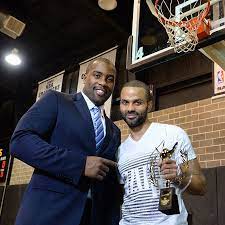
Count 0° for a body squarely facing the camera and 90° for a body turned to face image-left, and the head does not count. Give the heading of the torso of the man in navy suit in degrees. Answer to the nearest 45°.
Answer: approximately 315°

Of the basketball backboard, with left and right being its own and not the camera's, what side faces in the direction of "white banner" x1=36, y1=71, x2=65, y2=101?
right

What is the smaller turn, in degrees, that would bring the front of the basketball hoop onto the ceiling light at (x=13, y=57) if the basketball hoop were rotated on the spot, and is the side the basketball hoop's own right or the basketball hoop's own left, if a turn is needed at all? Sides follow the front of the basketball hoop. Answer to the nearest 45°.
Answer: approximately 90° to the basketball hoop's own right

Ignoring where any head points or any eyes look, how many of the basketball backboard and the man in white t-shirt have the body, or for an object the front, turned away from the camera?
0

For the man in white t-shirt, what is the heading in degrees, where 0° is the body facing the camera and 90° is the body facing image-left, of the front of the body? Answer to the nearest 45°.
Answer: approximately 45°

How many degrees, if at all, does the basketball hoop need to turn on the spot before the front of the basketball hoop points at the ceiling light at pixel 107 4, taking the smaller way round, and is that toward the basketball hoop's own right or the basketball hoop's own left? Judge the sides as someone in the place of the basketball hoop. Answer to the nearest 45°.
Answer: approximately 90° to the basketball hoop's own right

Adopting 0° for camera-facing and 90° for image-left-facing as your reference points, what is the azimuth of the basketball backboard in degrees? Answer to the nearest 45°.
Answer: approximately 45°
